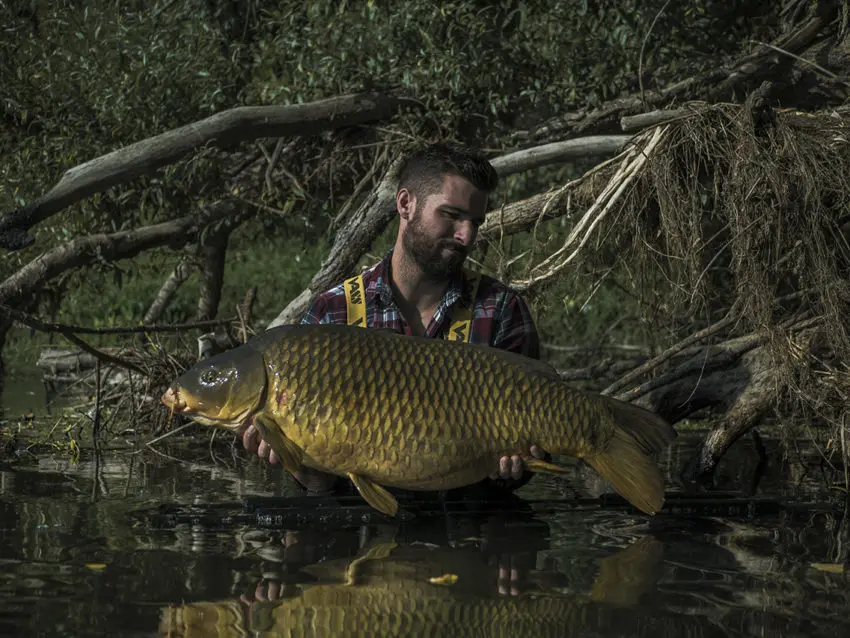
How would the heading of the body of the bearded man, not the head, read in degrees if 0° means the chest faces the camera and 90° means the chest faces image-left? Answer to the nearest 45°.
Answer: approximately 0°

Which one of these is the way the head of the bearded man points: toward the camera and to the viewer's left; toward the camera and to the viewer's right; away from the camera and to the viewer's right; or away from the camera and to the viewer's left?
toward the camera and to the viewer's right

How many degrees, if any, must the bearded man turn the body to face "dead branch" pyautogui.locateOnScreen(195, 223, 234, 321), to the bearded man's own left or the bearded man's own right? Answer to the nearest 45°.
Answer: approximately 180°

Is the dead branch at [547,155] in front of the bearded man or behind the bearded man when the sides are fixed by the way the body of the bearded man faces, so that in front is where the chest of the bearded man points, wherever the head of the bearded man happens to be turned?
behind

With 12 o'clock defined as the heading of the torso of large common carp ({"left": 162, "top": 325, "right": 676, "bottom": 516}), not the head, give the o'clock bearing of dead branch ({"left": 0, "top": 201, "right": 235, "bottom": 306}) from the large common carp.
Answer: The dead branch is roughly at 2 o'clock from the large common carp.

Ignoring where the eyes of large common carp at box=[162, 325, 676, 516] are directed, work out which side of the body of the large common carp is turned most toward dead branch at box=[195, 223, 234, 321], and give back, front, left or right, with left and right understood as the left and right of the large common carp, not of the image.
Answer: right

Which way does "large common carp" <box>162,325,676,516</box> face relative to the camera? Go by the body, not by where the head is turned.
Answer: to the viewer's left

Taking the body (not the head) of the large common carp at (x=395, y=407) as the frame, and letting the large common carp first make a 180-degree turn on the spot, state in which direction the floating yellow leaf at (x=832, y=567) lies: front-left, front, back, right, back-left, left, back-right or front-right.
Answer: front
